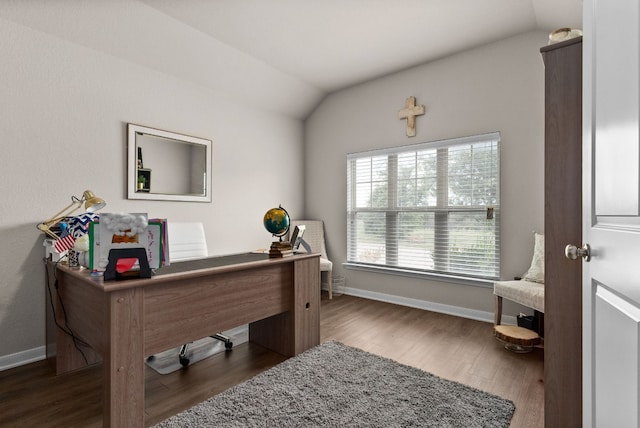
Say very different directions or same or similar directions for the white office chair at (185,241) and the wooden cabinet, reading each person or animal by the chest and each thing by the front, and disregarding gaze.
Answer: very different directions

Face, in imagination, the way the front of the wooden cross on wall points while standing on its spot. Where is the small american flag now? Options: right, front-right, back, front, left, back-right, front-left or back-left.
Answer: front-right

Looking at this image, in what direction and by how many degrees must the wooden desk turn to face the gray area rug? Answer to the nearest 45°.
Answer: approximately 180°

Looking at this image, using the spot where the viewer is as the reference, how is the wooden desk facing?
facing away from the viewer and to the left of the viewer

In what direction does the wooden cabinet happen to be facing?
to the viewer's left

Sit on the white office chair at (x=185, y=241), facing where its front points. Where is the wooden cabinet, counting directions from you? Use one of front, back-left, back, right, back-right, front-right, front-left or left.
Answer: front

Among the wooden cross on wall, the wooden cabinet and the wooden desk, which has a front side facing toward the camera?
the wooden cross on wall

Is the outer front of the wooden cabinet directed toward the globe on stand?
yes

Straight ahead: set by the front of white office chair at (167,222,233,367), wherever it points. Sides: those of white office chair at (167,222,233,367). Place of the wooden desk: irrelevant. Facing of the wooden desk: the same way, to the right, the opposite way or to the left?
the opposite way

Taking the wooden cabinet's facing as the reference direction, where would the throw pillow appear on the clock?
The throw pillow is roughly at 3 o'clock from the wooden cabinet.

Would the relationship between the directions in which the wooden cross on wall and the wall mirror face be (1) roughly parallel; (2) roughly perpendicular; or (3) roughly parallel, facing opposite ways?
roughly perpendicular

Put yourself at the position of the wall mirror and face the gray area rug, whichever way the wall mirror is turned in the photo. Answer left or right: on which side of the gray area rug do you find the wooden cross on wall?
left

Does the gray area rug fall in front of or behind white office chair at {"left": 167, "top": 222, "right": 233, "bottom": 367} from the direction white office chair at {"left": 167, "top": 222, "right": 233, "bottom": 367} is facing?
in front

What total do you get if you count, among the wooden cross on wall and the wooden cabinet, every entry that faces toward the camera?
1

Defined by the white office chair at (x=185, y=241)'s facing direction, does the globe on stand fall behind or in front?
in front

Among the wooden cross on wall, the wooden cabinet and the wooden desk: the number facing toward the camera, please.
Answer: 1

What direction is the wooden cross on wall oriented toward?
toward the camera
